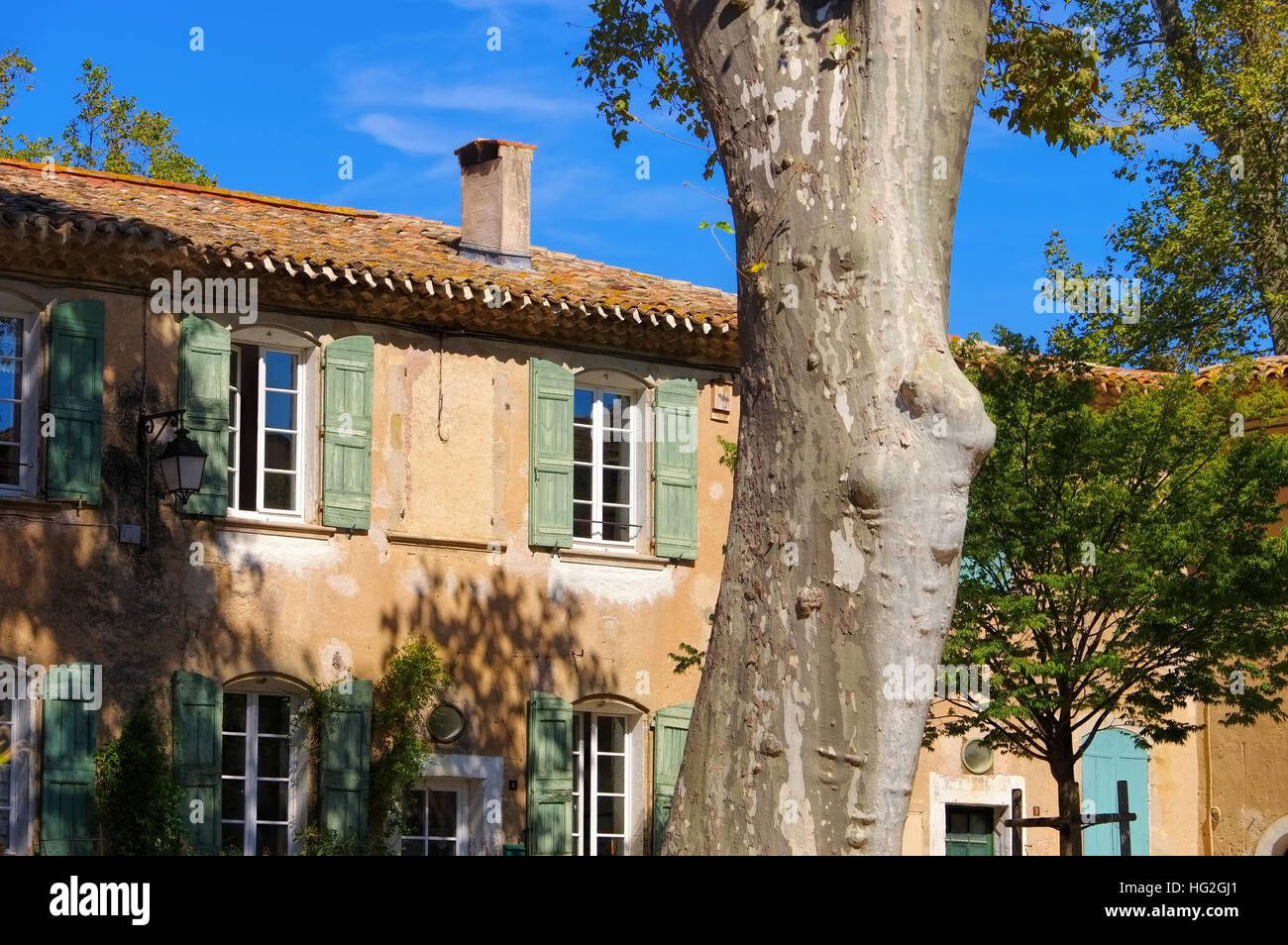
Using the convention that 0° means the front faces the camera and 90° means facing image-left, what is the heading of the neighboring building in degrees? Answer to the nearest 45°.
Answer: approximately 0°

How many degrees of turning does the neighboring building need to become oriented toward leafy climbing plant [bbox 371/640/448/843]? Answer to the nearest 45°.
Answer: approximately 45° to its right

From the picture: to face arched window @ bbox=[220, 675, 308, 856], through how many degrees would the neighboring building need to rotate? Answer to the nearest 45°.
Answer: approximately 45° to its right

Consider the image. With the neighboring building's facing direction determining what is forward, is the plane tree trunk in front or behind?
in front

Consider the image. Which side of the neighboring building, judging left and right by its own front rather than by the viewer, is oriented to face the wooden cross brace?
front

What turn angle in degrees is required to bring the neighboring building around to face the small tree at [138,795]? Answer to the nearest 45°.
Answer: approximately 45° to its right
